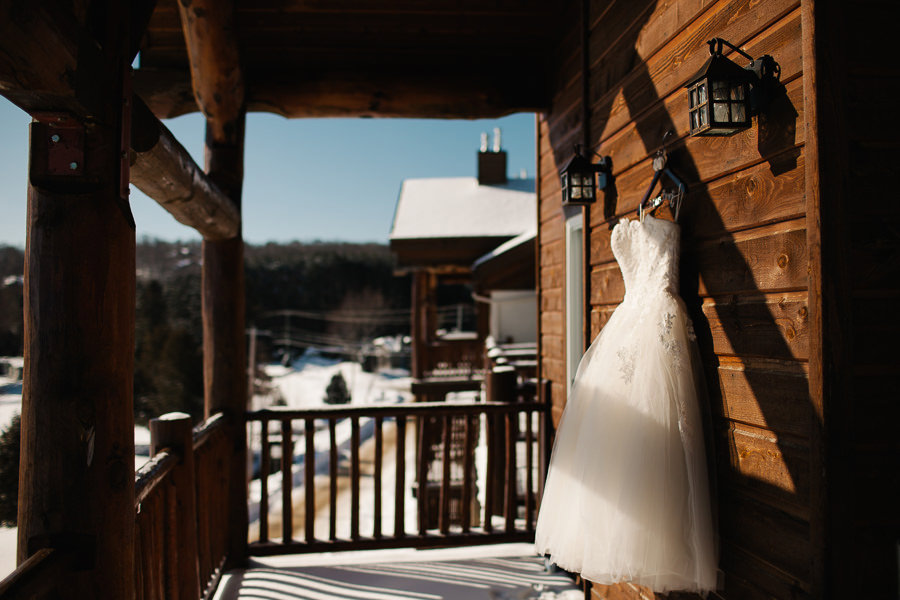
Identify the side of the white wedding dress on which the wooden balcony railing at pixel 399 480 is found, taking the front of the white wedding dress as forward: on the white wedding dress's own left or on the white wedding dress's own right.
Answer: on the white wedding dress's own right

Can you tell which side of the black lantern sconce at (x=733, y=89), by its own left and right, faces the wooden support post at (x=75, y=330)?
front

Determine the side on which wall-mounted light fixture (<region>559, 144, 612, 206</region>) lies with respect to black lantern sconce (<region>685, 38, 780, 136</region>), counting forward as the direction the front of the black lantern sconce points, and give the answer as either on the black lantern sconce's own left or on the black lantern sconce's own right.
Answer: on the black lantern sconce's own right

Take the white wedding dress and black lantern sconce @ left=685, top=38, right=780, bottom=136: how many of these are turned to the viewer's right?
0

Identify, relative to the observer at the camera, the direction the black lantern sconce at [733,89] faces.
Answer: facing the viewer and to the left of the viewer

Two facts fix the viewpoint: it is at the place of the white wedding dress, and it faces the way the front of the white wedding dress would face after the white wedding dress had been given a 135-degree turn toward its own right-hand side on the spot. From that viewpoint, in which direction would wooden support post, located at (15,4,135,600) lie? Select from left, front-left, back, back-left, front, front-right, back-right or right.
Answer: back-left

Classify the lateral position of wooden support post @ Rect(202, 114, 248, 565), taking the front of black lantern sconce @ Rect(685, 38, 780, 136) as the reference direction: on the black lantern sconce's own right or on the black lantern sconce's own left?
on the black lantern sconce's own right

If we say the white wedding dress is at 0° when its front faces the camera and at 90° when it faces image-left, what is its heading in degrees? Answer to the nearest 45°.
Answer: approximately 45°

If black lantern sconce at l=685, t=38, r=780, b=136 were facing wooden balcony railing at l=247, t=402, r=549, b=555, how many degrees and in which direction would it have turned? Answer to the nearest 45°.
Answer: approximately 90° to its right
